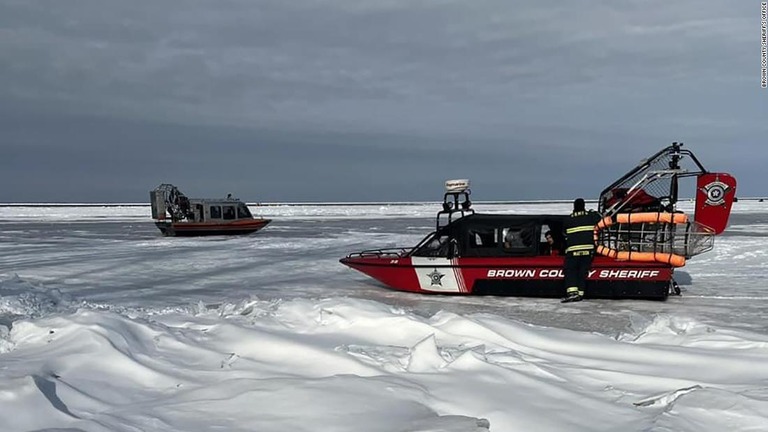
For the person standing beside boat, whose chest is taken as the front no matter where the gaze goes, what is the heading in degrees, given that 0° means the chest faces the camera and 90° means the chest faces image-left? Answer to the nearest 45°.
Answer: approximately 180°

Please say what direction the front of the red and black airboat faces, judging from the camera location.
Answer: facing to the left of the viewer

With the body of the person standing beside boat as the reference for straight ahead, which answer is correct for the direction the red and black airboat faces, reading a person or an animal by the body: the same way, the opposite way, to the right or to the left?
to the left
